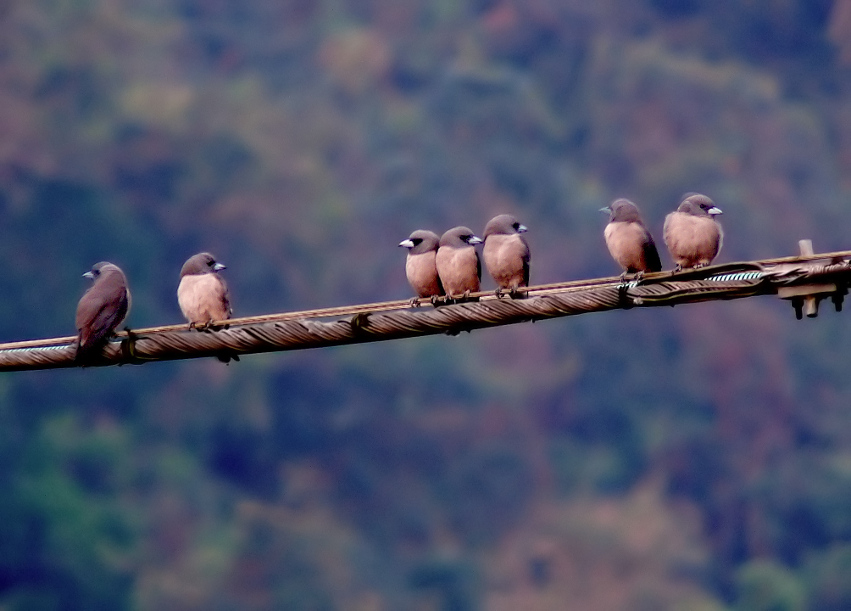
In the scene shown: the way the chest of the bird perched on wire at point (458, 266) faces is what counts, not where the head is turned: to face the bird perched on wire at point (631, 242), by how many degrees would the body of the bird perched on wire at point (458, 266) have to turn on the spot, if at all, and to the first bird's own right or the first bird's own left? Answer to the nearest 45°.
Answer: approximately 90° to the first bird's own left

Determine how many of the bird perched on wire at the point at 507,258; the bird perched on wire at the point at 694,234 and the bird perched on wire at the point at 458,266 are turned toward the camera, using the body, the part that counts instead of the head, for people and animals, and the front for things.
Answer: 3

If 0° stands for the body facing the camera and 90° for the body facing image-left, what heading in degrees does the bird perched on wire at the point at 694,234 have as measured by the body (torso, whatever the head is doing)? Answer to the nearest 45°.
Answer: approximately 0°

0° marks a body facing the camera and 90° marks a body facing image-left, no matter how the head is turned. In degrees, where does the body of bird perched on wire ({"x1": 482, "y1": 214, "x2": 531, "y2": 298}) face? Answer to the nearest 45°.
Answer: approximately 0°

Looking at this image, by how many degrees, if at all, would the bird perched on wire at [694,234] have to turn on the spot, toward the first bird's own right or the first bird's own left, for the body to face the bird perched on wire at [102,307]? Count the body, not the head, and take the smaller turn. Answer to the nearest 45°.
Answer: approximately 90° to the first bird's own right
